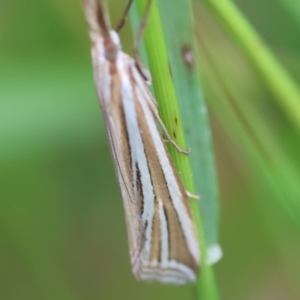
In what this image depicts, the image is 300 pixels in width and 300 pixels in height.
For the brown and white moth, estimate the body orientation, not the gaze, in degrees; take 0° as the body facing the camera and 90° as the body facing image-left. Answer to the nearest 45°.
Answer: approximately 180°
